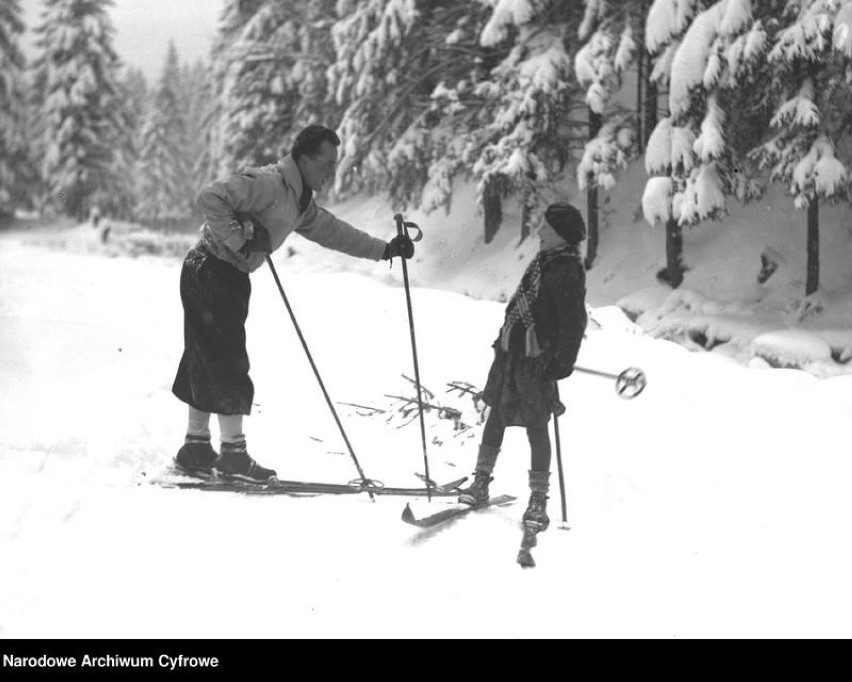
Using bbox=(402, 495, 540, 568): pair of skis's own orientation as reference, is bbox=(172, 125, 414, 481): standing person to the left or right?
on its right

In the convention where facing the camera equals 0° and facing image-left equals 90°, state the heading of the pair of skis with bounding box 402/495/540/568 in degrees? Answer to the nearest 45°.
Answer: approximately 45°

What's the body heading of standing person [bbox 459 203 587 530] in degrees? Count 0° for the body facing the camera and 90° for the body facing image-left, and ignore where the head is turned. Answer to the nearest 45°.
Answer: approximately 45°

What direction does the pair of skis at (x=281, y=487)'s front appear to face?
to the viewer's right

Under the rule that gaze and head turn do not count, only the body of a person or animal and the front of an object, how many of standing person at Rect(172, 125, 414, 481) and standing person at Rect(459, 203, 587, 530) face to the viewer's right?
1

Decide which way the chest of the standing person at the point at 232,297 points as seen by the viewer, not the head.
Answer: to the viewer's right

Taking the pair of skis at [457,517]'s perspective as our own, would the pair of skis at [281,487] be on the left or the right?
on its right
